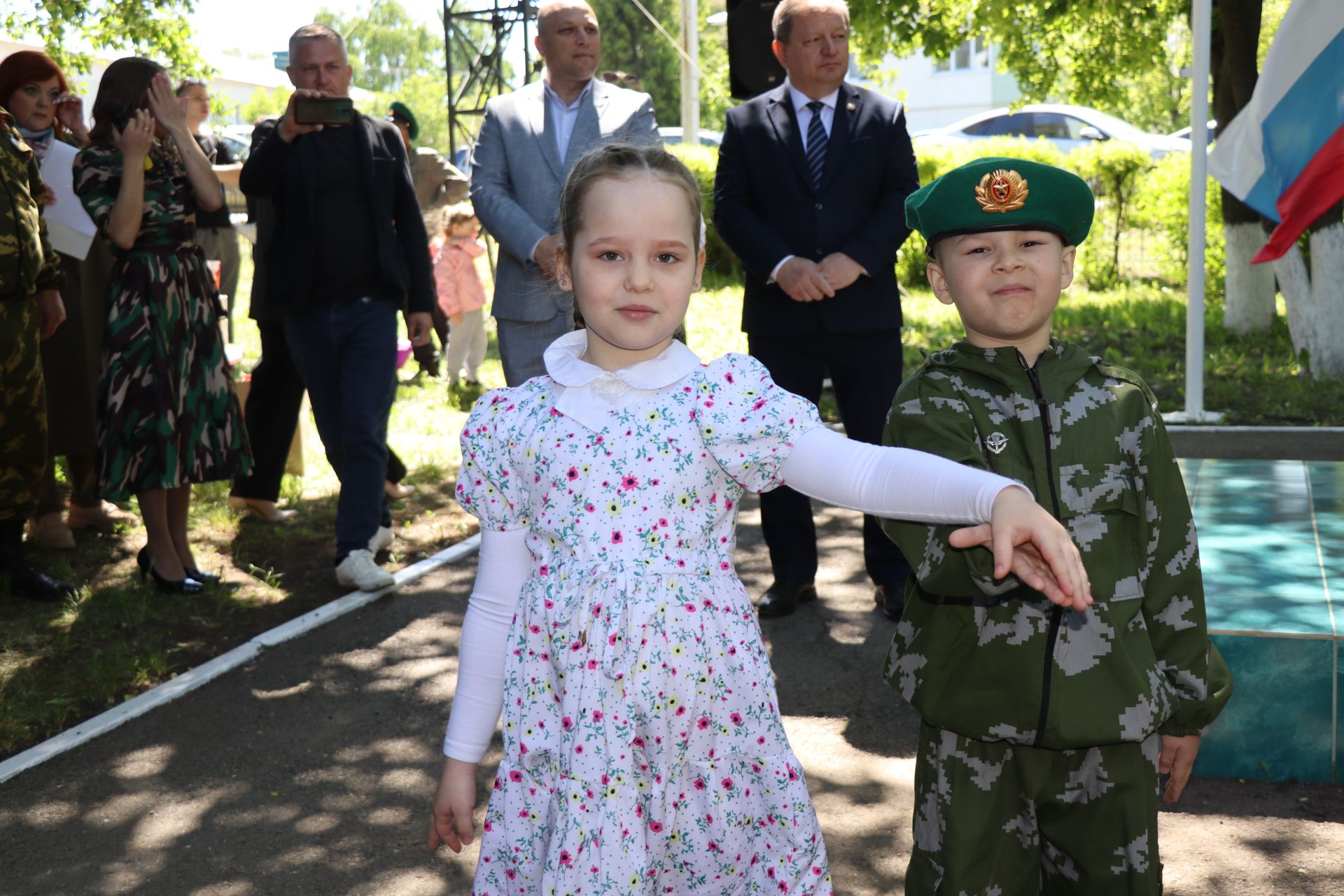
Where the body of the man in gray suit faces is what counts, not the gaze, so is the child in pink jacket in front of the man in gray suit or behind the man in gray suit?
behind

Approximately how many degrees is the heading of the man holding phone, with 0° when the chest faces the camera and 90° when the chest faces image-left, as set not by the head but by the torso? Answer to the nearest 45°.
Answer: approximately 0°

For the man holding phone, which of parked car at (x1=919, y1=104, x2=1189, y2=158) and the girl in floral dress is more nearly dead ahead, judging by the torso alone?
the girl in floral dress

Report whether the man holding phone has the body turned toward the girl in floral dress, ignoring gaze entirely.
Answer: yes

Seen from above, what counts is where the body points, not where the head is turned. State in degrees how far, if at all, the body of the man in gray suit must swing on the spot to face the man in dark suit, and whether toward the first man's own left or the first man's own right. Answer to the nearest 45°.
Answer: approximately 90° to the first man's own left

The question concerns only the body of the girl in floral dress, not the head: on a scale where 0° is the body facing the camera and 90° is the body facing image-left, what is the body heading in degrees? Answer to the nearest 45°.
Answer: approximately 0°

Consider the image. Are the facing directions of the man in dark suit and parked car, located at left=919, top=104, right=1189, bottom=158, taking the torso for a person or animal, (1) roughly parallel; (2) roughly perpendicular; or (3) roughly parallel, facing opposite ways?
roughly perpendicular

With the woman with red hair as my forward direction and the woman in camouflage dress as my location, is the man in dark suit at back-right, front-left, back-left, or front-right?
back-right

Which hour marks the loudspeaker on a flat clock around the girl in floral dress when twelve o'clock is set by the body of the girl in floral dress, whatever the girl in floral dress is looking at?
The loudspeaker is roughly at 6 o'clock from the girl in floral dress.
